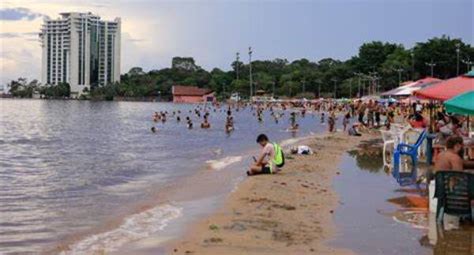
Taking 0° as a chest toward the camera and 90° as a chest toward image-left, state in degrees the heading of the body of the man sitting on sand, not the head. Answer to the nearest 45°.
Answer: approximately 90°
